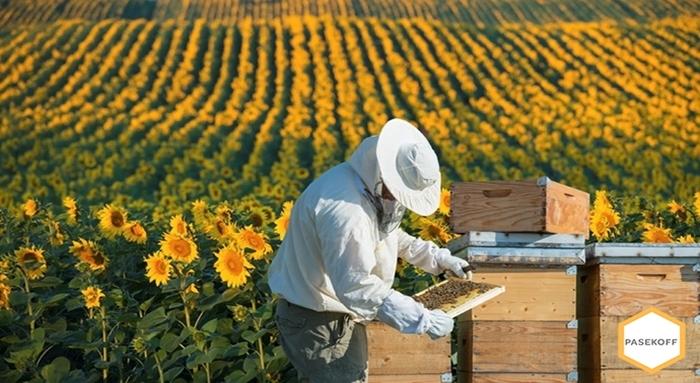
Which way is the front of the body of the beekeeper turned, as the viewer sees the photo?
to the viewer's right

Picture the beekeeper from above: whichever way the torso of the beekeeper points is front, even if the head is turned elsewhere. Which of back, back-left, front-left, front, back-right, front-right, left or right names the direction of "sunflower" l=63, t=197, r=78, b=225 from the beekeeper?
back-left

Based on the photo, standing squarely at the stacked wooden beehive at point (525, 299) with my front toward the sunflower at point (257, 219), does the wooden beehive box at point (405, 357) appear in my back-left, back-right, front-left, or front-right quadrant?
front-left

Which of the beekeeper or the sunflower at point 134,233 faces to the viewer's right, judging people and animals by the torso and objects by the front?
the beekeeper

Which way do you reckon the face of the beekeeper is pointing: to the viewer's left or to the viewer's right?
to the viewer's right

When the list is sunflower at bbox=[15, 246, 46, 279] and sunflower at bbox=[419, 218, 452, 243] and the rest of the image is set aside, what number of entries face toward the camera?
2

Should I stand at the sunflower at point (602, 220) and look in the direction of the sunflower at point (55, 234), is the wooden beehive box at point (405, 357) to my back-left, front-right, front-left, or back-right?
front-left

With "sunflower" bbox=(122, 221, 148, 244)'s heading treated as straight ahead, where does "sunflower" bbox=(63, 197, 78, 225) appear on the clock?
"sunflower" bbox=(63, 197, 78, 225) is roughly at 5 o'clock from "sunflower" bbox=(122, 221, 148, 244).

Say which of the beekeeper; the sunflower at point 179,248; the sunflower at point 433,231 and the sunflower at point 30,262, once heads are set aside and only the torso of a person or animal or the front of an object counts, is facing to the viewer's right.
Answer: the beekeeper

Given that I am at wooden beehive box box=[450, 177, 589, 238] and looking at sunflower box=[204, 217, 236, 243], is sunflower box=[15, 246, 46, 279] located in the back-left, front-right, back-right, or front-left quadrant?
front-left

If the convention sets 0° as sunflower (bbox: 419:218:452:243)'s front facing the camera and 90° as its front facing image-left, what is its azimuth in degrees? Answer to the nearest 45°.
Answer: approximately 0°

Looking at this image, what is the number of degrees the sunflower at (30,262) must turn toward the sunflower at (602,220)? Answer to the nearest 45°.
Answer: approximately 90° to its left

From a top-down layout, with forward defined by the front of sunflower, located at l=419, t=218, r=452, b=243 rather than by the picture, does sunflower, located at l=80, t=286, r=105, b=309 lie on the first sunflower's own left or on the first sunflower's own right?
on the first sunflower's own right

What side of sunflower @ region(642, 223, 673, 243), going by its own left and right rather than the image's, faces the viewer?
front

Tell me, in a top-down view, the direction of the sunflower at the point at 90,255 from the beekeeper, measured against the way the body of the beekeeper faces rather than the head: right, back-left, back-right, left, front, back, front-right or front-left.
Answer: back-left

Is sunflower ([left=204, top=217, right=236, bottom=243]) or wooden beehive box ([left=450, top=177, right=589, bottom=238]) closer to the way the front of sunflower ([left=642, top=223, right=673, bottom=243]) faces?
the wooden beehive box

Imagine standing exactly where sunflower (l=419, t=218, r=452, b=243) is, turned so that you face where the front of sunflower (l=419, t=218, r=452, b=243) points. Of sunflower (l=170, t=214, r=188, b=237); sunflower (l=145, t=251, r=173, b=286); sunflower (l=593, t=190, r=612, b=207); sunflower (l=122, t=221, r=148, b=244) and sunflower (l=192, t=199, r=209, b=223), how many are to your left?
1

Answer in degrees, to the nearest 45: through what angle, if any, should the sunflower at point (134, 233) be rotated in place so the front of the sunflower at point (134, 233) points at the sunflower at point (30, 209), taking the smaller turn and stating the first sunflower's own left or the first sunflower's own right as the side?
approximately 135° to the first sunflower's own right
